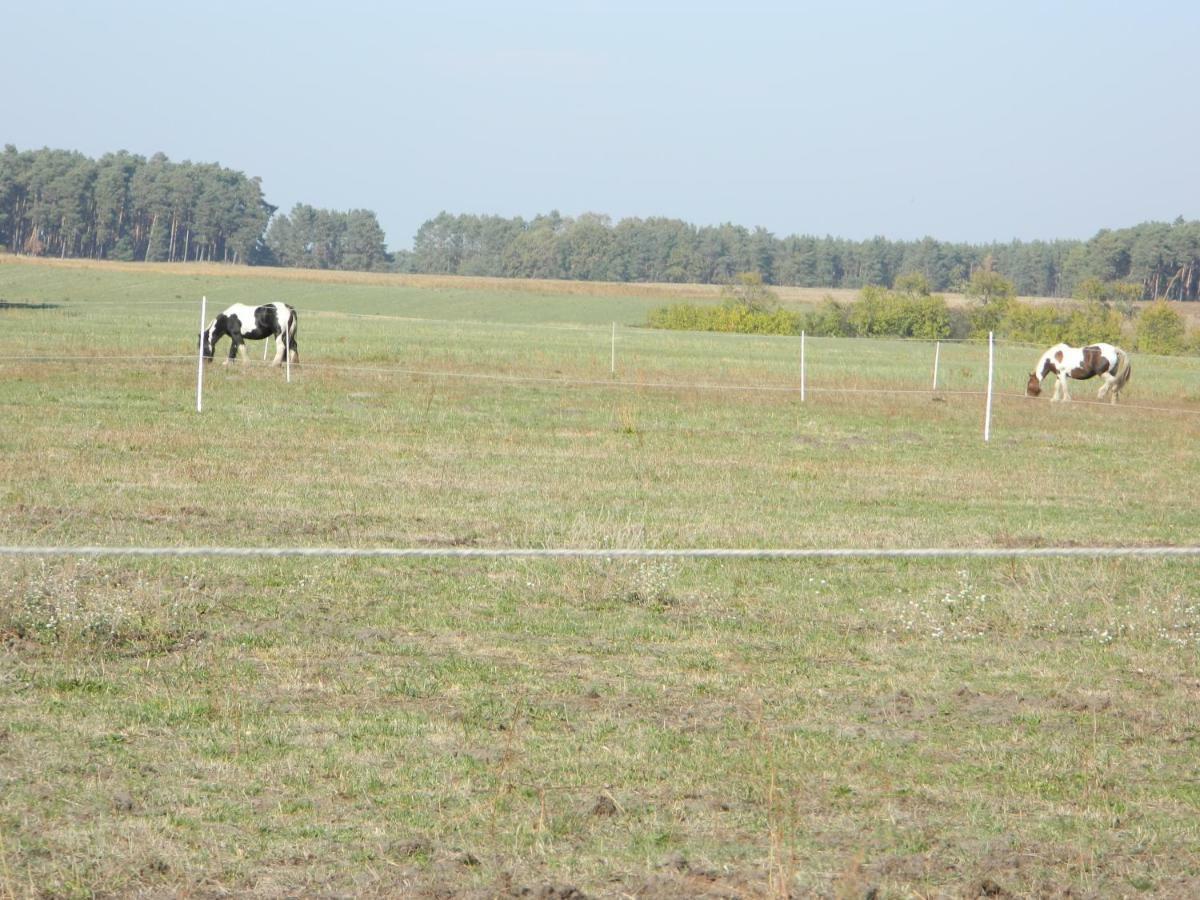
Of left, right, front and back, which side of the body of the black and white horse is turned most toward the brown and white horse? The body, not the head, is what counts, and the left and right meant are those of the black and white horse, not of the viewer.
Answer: back

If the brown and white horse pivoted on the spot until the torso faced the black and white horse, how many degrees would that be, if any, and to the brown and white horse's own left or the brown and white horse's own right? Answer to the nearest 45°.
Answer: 0° — it already faces it

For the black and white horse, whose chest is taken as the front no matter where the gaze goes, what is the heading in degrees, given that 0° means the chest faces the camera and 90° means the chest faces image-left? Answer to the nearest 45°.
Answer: approximately 90°

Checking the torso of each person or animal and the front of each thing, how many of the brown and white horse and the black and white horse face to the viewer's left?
2

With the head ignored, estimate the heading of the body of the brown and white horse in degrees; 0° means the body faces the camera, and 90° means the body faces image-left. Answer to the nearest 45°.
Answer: approximately 90°
